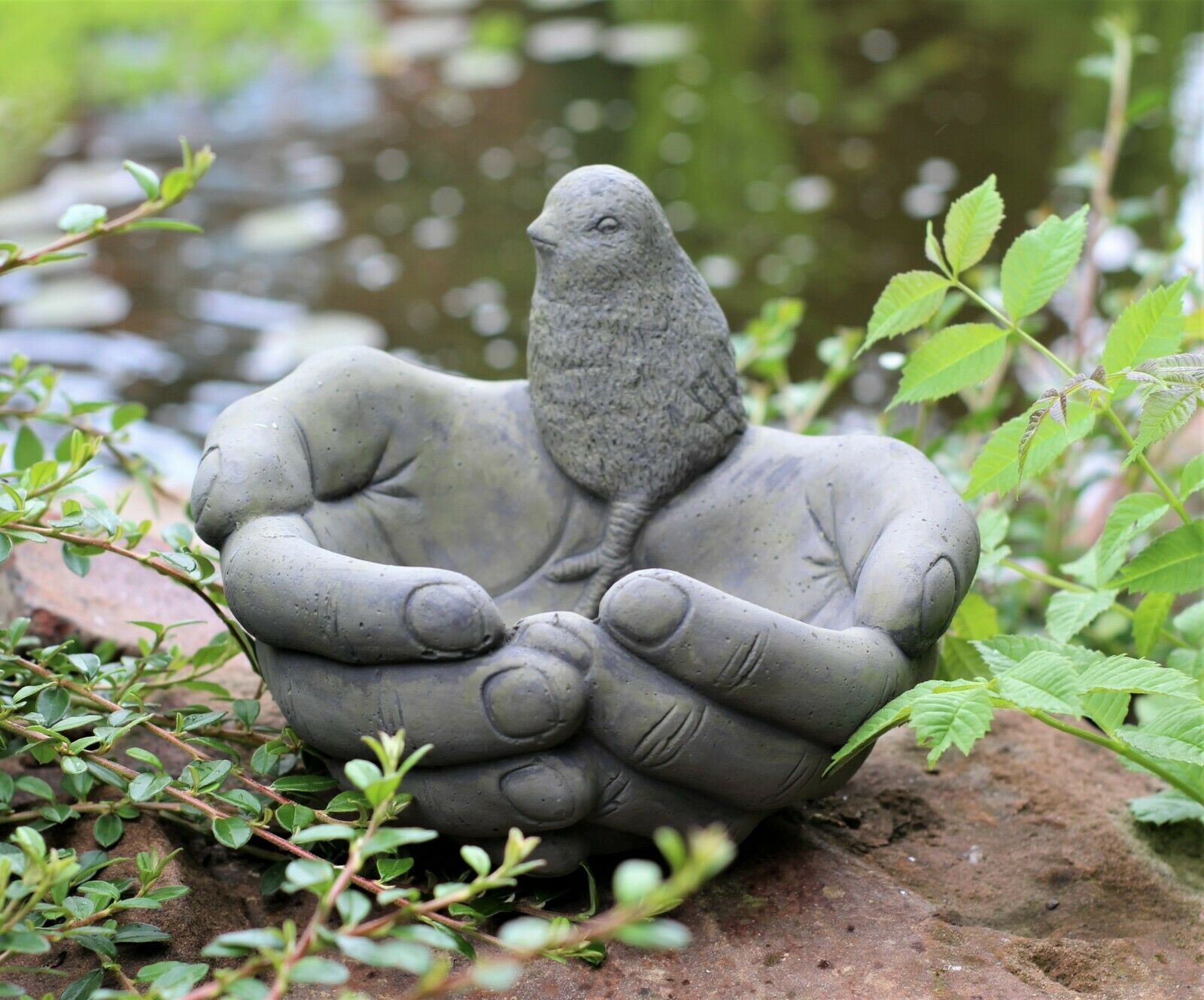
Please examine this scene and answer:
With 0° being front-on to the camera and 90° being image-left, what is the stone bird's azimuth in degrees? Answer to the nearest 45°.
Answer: approximately 45°

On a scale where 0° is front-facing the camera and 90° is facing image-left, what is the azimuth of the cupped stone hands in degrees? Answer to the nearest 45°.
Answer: approximately 0°
